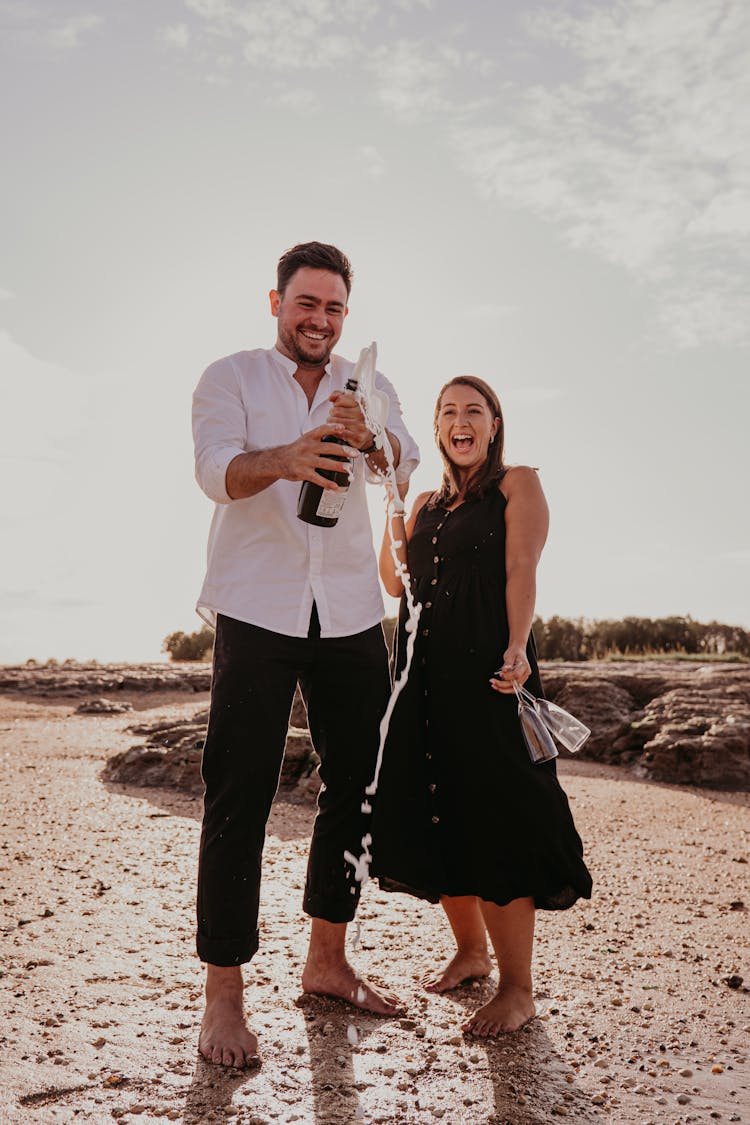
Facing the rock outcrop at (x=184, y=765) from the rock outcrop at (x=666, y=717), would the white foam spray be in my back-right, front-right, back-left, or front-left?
front-left

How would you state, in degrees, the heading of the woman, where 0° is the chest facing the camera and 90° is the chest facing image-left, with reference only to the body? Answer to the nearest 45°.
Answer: approximately 45°

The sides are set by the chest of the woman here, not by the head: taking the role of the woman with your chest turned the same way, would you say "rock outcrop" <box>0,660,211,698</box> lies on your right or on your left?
on your right
